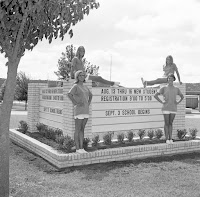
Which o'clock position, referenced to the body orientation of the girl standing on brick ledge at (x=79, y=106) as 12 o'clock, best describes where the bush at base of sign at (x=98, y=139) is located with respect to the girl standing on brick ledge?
The bush at base of sign is roughly at 8 o'clock from the girl standing on brick ledge.

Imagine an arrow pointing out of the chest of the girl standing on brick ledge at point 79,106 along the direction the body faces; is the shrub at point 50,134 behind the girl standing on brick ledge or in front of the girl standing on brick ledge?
behind

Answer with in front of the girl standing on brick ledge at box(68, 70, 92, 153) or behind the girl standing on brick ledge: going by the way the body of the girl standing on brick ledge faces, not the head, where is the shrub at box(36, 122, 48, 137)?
behind

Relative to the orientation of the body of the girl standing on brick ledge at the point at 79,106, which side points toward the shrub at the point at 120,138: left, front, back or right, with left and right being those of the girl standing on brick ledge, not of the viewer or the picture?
left

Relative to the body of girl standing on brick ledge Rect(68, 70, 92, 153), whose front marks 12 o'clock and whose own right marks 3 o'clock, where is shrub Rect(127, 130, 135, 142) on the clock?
The shrub is roughly at 9 o'clock from the girl standing on brick ledge.

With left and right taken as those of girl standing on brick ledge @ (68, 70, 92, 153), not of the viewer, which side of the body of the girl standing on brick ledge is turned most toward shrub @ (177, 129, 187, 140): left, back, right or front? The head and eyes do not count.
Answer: left

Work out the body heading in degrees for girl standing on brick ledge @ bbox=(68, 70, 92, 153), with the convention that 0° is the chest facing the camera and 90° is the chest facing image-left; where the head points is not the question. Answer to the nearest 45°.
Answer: approximately 315°
